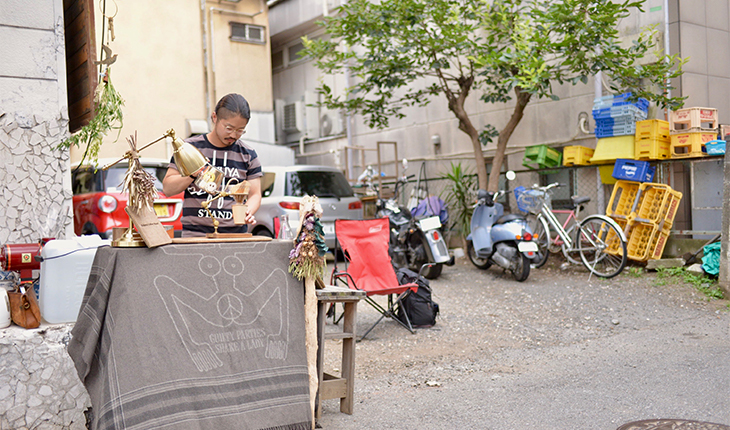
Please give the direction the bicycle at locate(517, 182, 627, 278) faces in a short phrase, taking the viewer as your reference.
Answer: facing away from the viewer and to the left of the viewer

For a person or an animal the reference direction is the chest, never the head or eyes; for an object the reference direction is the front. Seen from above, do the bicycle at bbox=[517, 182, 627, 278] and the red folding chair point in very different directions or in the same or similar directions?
very different directions

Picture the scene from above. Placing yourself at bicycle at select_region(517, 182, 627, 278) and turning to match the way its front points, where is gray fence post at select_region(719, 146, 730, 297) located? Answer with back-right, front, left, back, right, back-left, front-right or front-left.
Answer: back

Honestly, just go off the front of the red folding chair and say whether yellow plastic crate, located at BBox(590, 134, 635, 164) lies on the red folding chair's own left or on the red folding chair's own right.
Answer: on the red folding chair's own left
